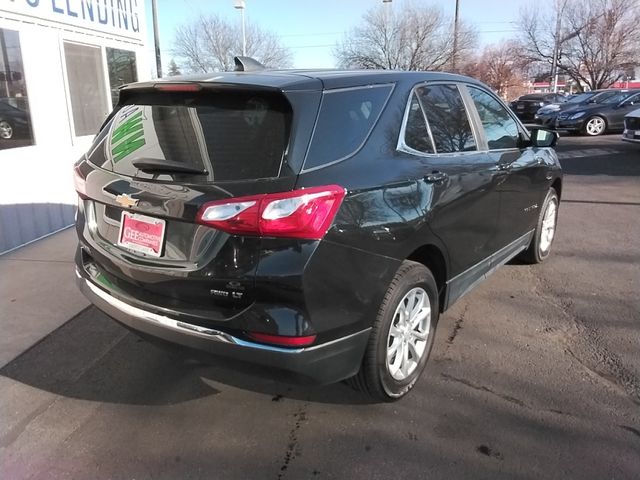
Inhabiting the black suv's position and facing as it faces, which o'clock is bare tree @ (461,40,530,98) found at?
The bare tree is roughly at 11 o'clock from the black suv.

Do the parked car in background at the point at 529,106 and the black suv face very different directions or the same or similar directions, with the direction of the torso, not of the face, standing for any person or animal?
very different directions

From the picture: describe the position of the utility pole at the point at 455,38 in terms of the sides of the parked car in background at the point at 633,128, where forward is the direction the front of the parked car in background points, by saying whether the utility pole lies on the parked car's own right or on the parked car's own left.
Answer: on the parked car's own right

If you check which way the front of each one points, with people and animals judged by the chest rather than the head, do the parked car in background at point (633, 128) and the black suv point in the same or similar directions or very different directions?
very different directions

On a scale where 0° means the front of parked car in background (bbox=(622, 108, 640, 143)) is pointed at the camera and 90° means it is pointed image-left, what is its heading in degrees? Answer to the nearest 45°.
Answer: approximately 45°

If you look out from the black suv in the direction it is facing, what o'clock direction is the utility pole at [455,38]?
The utility pole is roughly at 11 o'clock from the black suv.

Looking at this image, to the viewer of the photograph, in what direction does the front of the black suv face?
facing away from the viewer and to the right of the viewer
